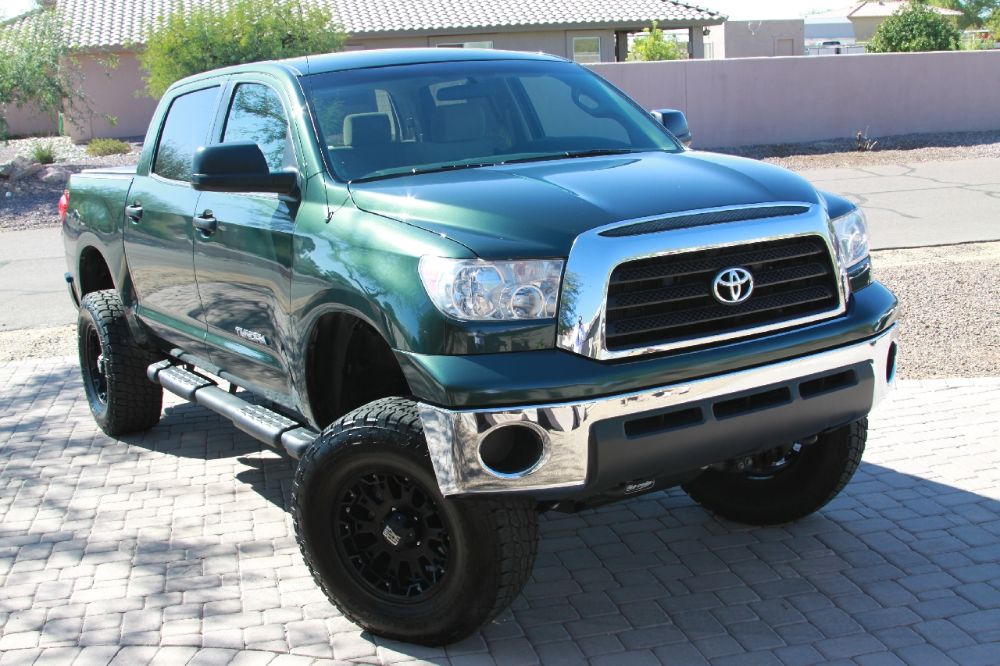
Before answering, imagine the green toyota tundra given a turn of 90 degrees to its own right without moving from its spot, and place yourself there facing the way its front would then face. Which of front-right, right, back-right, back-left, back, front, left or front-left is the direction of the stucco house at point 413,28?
back-right

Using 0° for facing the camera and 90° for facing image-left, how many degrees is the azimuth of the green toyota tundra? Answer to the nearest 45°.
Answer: approximately 315°

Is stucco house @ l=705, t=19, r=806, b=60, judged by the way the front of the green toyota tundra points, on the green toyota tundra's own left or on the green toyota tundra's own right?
on the green toyota tundra's own left

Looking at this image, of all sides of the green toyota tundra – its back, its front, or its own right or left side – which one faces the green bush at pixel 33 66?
back

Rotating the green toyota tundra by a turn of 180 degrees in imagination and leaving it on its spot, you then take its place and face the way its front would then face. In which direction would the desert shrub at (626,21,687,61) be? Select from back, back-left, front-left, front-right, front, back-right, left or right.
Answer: front-right

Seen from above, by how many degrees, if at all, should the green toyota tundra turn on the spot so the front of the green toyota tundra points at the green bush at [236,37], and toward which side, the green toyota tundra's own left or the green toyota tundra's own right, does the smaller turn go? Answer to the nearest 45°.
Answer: approximately 135° to the green toyota tundra's own left

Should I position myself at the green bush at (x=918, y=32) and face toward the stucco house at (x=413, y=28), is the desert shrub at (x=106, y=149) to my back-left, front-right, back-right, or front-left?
front-left

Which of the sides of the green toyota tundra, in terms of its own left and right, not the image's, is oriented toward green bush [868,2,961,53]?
left
